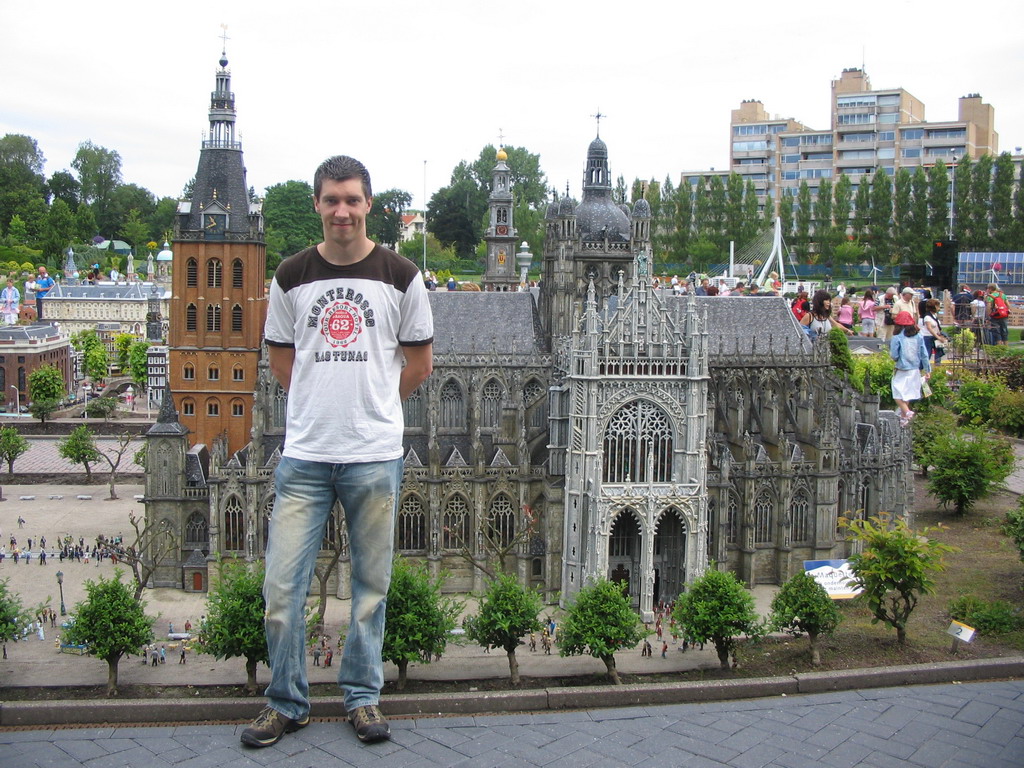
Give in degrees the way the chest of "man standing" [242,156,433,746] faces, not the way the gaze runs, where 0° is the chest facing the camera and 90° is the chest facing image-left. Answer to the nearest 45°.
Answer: approximately 0°

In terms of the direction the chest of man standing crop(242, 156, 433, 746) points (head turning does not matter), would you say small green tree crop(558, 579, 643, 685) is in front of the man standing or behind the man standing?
behind

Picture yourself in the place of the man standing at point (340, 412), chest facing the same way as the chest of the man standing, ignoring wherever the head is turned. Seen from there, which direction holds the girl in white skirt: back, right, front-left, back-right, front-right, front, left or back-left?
back-left

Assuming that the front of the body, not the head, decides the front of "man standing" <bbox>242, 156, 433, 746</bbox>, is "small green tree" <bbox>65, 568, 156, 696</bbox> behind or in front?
behind

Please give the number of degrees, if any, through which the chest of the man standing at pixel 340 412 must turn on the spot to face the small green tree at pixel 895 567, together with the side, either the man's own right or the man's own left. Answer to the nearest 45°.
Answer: approximately 135° to the man's own left

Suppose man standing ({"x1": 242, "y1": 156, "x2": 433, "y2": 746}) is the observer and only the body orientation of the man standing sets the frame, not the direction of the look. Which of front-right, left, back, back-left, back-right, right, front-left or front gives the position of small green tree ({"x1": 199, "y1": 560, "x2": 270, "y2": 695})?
back

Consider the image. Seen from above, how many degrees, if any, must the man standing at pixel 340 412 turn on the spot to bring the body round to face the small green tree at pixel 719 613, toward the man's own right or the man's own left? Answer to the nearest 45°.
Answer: approximately 135° to the man's own left

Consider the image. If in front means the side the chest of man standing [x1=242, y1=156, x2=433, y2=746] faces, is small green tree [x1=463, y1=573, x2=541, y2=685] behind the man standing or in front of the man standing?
behind

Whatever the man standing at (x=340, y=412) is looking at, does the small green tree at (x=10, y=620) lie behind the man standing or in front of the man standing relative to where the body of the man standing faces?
behind
